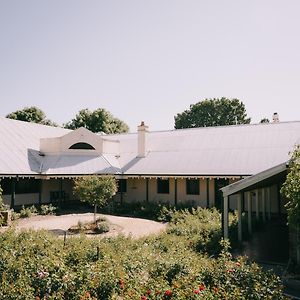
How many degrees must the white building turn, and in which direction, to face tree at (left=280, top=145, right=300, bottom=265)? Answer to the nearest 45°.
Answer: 0° — it already faces it

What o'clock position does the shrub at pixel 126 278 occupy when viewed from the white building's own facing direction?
The shrub is roughly at 12 o'clock from the white building.

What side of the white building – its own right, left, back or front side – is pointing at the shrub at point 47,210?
right

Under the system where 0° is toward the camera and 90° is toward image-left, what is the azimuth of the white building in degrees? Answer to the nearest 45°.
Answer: approximately 0°
